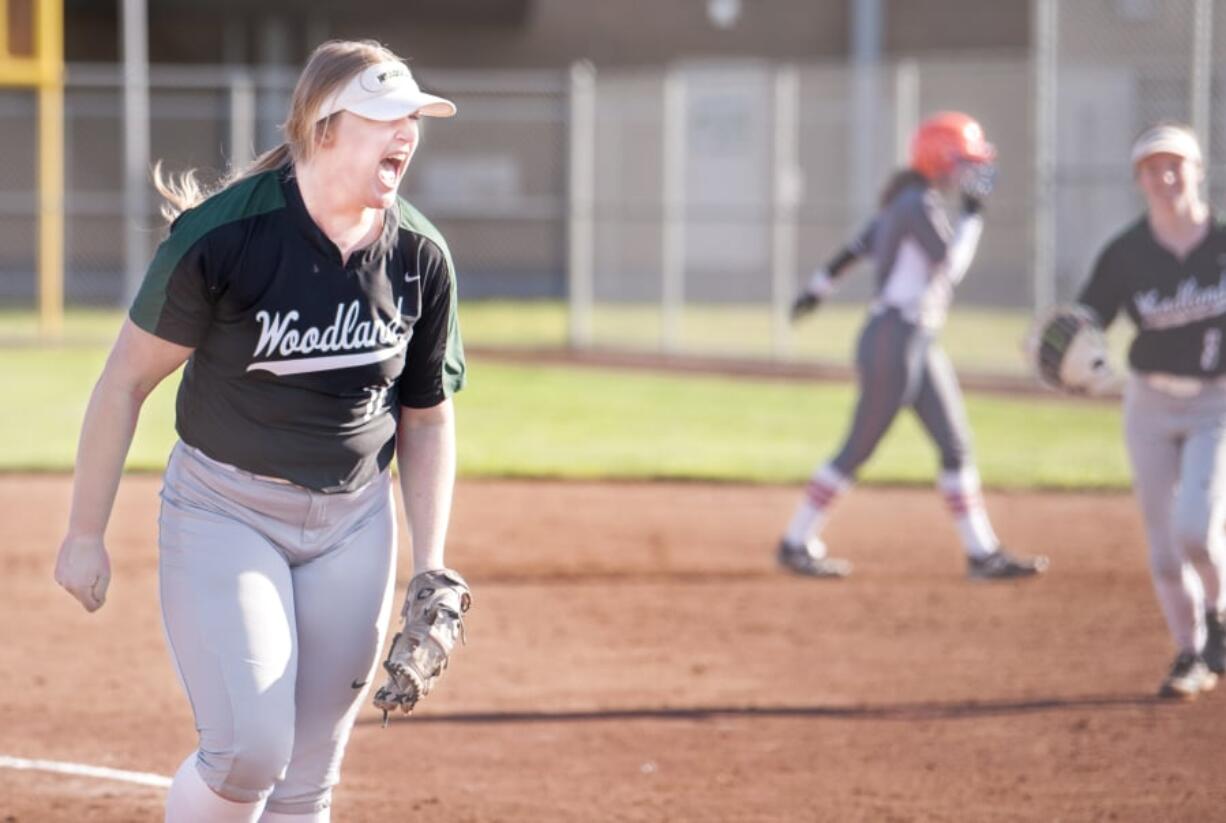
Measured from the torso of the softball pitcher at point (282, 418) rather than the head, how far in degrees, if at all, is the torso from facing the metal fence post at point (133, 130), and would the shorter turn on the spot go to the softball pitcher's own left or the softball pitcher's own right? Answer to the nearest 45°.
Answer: approximately 135° to the softball pitcher's own left

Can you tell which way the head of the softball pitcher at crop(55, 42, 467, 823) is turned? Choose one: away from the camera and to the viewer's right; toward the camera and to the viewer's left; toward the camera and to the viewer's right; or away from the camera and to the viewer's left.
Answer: toward the camera and to the viewer's right

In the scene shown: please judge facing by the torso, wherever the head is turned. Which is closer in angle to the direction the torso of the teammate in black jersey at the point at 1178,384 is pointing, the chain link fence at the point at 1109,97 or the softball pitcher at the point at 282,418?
the softball pitcher

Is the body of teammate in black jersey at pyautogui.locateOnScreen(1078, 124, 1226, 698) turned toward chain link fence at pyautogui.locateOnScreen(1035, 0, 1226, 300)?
no

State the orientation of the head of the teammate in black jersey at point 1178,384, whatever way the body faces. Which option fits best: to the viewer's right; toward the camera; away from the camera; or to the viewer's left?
toward the camera

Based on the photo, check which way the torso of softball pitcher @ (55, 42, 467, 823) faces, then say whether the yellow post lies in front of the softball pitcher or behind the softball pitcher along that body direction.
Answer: behind

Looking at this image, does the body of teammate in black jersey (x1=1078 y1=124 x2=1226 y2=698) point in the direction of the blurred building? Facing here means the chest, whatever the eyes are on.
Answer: no

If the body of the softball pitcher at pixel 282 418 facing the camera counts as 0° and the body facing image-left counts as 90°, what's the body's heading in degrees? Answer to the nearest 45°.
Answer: approximately 315°

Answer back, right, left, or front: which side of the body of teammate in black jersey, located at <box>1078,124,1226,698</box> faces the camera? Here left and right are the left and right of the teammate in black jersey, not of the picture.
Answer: front

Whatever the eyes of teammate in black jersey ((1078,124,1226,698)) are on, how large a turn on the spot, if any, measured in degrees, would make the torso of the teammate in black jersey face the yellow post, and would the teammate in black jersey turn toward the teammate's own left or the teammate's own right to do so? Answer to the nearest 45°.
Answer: approximately 135° to the teammate's own right

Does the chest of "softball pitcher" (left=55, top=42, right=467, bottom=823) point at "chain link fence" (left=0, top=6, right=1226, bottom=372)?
no

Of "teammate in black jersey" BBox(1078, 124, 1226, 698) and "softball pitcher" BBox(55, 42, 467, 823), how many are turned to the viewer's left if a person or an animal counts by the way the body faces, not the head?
0

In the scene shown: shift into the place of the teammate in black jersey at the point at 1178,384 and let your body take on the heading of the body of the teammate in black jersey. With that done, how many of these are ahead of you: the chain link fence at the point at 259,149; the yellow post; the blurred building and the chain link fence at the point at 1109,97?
0

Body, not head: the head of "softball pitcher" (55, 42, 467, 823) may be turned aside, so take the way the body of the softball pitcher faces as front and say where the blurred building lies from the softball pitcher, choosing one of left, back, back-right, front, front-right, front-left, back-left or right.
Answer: back-left
